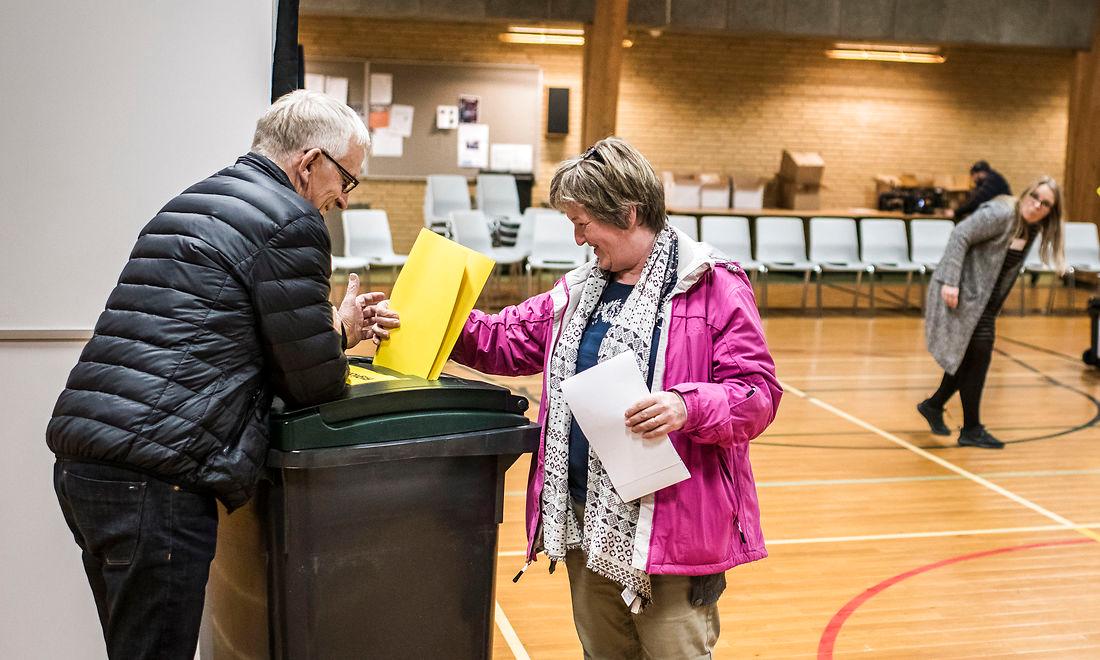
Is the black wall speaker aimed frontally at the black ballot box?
yes

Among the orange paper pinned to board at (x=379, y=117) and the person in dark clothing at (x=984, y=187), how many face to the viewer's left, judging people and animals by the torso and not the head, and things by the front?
1

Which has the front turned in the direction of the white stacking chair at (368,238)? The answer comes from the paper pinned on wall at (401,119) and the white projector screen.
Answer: the paper pinned on wall

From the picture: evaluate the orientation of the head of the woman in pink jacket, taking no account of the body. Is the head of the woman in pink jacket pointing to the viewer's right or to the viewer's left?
to the viewer's left

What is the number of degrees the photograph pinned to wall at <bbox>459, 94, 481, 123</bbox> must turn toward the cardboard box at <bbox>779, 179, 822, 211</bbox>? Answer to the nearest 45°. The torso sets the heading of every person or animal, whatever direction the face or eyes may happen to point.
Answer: approximately 90° to its left

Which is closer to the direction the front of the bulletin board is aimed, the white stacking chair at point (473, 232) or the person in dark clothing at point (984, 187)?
the white stacking chair

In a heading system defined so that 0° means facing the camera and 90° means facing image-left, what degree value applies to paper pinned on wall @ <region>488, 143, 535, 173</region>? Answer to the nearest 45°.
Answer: approximately 0°

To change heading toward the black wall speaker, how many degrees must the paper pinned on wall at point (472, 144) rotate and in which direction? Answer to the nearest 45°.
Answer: approximately 90° to its left

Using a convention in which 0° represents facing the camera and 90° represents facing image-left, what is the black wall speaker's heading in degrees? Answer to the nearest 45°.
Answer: approximately 0°

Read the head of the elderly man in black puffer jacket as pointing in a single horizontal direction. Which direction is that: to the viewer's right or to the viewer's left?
to the viewer's right

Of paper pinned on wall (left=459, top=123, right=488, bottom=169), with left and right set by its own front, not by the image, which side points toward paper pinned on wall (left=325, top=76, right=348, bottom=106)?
right
